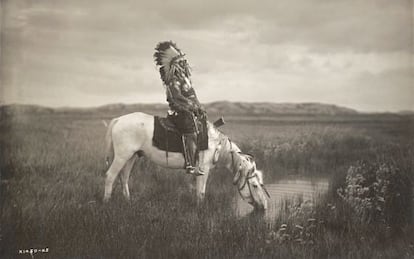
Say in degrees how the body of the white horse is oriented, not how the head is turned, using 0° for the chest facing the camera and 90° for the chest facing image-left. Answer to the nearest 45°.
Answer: approximately 270°

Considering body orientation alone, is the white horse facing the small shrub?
yes
